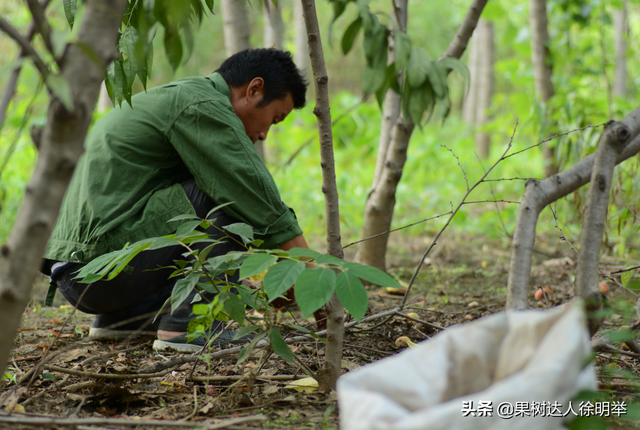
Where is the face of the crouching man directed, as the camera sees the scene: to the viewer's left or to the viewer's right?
to the viewer's right

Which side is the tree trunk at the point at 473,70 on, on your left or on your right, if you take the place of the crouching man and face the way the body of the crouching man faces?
on your left

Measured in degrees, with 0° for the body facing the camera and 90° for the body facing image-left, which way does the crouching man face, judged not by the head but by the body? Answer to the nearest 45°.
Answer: approximately 270°

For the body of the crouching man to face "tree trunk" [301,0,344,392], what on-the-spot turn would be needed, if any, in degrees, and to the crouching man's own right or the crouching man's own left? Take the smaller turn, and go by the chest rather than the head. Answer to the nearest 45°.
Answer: approximately 45° to the crouching man's own right

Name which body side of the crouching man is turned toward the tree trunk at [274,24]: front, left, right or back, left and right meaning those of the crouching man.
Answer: left
